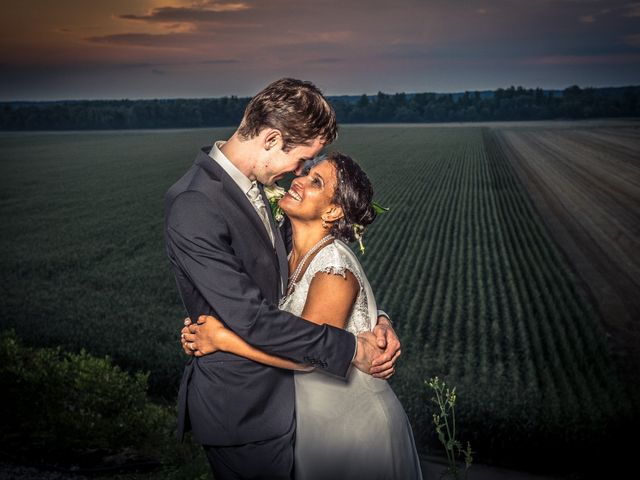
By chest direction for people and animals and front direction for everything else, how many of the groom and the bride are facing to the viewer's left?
1

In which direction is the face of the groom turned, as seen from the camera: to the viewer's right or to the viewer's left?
to the viewer's right

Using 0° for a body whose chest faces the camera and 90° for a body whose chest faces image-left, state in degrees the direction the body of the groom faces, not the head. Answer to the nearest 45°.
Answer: approximately 270°

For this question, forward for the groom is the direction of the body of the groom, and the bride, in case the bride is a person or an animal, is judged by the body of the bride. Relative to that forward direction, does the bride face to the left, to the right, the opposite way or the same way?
the opposite way

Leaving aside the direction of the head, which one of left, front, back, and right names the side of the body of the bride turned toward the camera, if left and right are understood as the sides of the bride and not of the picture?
left

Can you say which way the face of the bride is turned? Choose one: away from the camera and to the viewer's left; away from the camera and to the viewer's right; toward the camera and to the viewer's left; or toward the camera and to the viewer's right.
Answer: toward the camera and to the viewer's left
